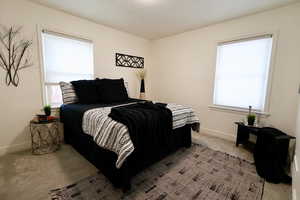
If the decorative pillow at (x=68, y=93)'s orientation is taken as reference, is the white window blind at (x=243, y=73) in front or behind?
in front

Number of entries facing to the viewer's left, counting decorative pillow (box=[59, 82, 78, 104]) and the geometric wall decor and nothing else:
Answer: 0

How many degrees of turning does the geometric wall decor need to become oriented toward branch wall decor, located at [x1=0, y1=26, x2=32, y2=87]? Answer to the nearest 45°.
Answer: approximately 90° to its right

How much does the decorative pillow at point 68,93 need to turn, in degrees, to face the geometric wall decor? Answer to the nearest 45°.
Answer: approximately 90° to its left

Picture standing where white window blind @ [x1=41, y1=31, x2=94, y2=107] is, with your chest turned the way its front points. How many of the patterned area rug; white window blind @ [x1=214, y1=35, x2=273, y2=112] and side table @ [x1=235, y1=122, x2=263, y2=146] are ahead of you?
3

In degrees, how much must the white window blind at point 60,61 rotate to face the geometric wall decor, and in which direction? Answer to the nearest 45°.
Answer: approximately 45° to its left

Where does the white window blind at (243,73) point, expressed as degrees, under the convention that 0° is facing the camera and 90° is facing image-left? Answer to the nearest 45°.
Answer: approximately 45°

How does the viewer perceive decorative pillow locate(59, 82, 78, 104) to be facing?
facing the viewer and to the right of the viewer

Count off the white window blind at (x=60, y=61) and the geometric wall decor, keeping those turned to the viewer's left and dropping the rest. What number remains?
0

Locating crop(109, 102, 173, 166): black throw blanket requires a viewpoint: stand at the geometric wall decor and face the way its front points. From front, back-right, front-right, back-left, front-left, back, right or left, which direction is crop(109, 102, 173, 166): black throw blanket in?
front-right

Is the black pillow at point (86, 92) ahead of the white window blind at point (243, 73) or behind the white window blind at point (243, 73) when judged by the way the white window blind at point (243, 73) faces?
ahead

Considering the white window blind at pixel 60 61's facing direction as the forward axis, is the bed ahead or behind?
ahead
